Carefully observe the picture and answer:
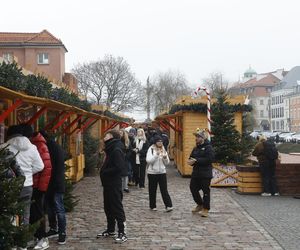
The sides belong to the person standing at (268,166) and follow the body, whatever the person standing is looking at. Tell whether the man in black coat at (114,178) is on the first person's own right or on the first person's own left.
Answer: on the first person's own left

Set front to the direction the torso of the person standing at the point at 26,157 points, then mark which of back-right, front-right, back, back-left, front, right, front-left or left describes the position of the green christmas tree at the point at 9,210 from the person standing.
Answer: left

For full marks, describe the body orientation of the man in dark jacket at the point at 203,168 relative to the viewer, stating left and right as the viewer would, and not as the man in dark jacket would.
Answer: facing the viewer and to the left of the viewer
